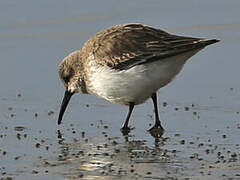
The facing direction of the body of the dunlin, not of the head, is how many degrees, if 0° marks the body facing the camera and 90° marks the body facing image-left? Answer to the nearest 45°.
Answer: approximately 90°
